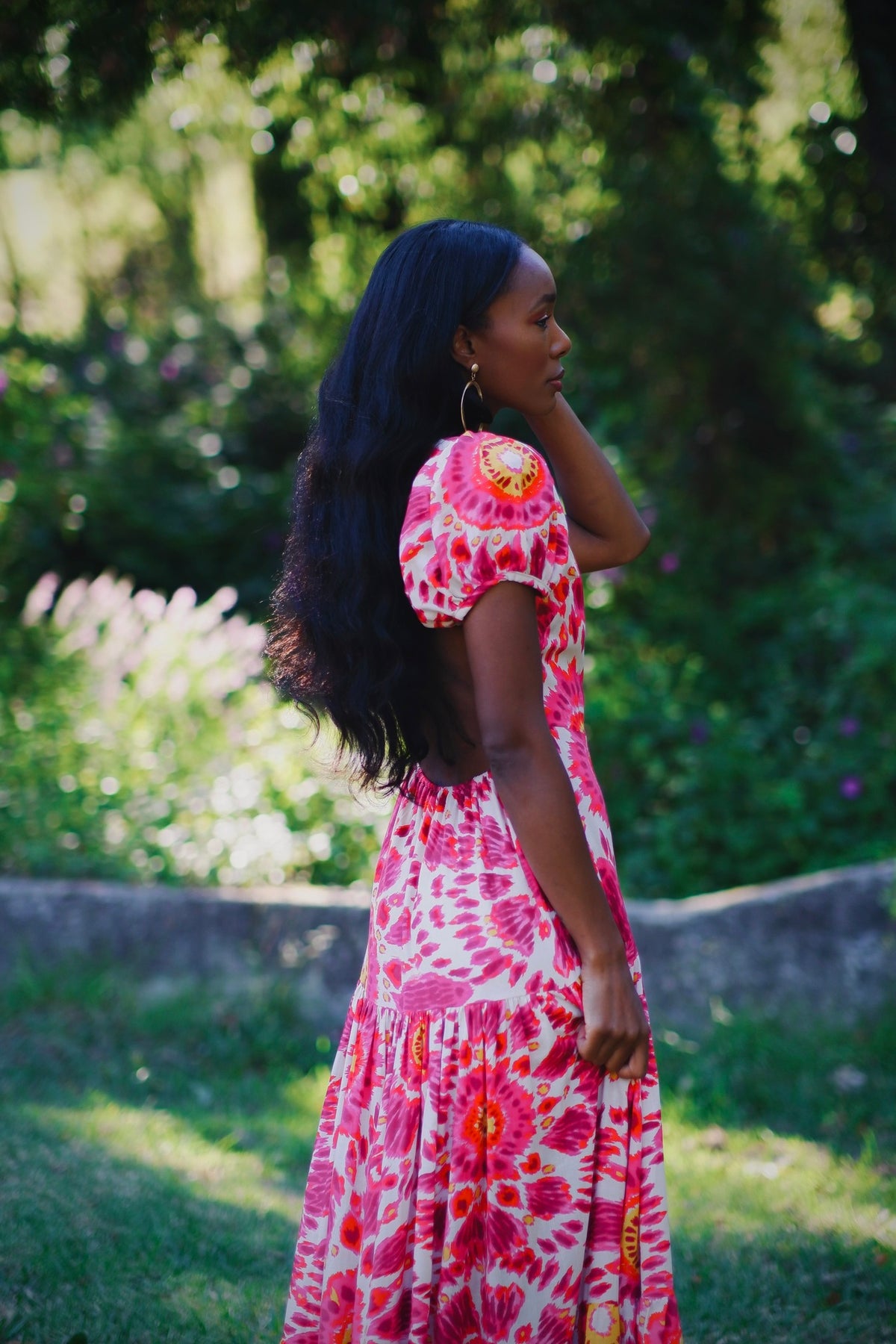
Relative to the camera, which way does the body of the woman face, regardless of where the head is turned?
to the viewer's right

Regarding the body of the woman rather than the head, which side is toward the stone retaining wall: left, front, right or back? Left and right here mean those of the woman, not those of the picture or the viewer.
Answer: left

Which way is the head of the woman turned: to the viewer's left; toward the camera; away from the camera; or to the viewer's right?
to the viewer's right
